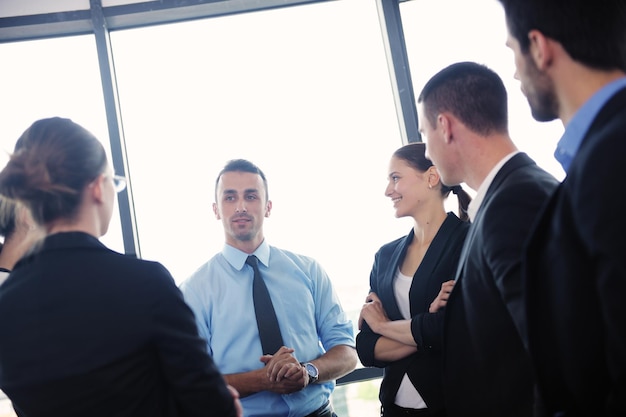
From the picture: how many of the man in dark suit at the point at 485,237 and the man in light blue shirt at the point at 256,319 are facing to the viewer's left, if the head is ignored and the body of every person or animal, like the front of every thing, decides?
1

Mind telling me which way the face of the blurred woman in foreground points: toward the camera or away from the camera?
away from the camera

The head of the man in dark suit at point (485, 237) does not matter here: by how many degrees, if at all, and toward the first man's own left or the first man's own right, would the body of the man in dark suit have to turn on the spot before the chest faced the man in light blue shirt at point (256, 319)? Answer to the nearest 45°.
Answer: approximately 45° to the first man's own right

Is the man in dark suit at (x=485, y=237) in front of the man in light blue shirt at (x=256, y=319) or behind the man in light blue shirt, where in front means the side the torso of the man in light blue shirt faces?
in front

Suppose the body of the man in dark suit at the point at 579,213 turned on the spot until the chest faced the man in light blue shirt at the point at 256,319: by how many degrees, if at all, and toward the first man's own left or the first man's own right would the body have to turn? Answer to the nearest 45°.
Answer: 0° — they already face them

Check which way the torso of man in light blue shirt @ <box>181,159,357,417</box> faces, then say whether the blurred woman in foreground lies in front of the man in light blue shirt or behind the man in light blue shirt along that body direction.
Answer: in front

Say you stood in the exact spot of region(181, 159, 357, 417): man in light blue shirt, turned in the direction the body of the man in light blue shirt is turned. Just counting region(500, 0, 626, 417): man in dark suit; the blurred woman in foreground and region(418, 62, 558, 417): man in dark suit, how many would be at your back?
0

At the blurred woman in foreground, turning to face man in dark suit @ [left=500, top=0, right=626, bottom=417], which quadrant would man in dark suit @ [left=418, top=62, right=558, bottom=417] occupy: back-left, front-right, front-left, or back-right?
front-left

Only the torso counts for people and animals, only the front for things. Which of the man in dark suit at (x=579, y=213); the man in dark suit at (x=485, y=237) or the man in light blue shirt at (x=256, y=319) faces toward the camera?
the man in light blue shirt

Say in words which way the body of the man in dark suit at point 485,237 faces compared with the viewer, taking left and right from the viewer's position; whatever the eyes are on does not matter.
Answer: facing to the left of the viewer

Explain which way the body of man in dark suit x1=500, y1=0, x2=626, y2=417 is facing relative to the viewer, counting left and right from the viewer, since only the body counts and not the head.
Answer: facing away from the viewer and to the left of the viewer

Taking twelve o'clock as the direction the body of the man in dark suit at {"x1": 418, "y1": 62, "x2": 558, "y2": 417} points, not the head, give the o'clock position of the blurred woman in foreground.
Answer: The blurred woman in foreground is roughly at 11 o'clock from the man in dark suit.

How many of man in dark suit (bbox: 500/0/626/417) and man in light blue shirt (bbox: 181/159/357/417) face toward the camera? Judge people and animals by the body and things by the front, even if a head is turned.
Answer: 1

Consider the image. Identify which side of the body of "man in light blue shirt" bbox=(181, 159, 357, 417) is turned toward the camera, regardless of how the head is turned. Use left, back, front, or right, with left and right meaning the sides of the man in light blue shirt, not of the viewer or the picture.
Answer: front

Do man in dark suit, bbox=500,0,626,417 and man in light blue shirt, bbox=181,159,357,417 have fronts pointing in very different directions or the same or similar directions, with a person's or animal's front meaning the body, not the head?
very different directions

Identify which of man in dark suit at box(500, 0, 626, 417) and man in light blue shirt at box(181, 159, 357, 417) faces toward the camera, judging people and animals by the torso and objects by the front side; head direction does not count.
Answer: the man in light blue shirt

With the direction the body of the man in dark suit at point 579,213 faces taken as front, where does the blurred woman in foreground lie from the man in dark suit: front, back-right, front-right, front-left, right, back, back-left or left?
front-left

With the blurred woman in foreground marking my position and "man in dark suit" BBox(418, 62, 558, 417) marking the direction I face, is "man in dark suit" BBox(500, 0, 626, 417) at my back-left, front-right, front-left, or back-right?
front-right

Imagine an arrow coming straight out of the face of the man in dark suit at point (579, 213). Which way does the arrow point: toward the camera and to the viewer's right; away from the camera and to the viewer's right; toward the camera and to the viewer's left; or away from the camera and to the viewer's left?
away from the camera and to the viewer's left

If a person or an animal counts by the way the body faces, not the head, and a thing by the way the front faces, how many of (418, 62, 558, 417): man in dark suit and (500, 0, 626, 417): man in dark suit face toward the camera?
0
